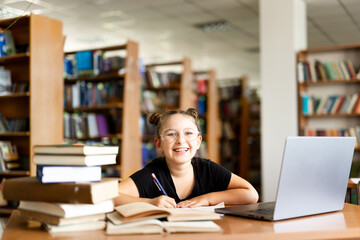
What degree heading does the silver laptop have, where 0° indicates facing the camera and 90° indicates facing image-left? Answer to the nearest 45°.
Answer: approximately 135°

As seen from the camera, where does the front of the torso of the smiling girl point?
toward the camera

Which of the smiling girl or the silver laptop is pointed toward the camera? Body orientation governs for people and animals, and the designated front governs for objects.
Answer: the smiling girl

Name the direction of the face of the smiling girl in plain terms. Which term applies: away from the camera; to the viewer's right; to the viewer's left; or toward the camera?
toward the camera

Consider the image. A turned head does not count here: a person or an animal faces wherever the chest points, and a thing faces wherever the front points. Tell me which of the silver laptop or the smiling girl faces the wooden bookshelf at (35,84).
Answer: the silver laptop

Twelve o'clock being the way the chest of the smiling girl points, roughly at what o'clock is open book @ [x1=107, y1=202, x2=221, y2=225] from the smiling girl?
The open book is roughly at 12 o'clock from the smiling girl.

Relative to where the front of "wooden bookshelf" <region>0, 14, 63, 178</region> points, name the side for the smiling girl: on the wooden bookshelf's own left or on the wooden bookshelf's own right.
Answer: on the wooden bookshelf's own left

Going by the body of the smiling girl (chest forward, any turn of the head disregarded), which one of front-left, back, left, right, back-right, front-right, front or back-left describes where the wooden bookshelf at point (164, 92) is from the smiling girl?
back

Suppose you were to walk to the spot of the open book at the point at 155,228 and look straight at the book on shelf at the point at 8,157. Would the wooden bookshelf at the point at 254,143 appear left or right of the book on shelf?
right

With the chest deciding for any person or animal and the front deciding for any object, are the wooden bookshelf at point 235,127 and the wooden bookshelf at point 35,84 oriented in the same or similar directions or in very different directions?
same or similar directions

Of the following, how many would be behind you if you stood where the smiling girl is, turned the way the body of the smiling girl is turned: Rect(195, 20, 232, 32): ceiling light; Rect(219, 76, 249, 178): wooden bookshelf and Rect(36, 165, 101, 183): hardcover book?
2

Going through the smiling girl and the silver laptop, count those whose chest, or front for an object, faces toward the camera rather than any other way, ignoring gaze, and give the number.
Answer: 1

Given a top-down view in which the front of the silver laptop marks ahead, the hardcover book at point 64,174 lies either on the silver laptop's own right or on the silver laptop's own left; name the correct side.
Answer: on the silver laptop's own left

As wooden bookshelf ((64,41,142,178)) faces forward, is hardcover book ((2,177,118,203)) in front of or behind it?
in front

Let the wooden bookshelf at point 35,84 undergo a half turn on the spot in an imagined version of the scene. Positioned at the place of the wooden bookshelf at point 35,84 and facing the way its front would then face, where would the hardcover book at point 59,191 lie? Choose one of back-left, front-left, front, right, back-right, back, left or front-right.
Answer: back-right

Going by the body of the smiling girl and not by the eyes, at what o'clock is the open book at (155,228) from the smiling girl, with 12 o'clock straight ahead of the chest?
The open book is roughly at 12 o'clock from the smiling girl.
